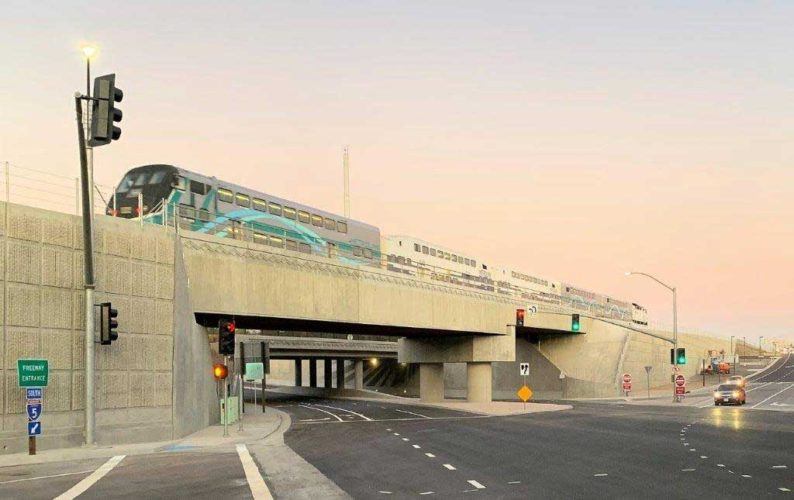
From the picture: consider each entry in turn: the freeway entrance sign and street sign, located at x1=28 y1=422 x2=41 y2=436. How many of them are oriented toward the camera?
2

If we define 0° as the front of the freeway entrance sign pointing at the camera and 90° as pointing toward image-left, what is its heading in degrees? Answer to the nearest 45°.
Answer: approximately 0°
